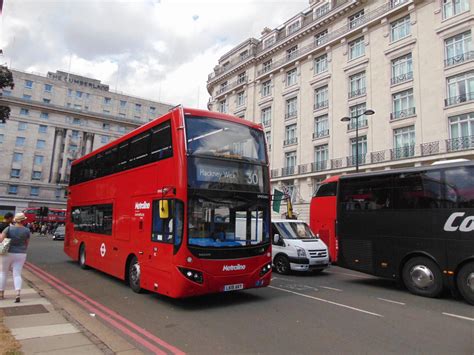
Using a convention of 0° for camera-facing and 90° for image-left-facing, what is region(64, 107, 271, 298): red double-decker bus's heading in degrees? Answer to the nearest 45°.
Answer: approximately 315°

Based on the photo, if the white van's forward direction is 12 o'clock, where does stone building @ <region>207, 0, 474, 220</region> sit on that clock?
The stone building is roughly at 8 o'clock from the white van.

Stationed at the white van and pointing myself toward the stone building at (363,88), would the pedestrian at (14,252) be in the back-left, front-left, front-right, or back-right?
back-left

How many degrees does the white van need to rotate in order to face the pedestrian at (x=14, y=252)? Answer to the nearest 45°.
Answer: approximately 90° to its right

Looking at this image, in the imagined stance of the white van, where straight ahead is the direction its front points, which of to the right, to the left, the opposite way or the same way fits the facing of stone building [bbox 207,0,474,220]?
to the right

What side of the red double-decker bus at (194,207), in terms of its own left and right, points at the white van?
left
